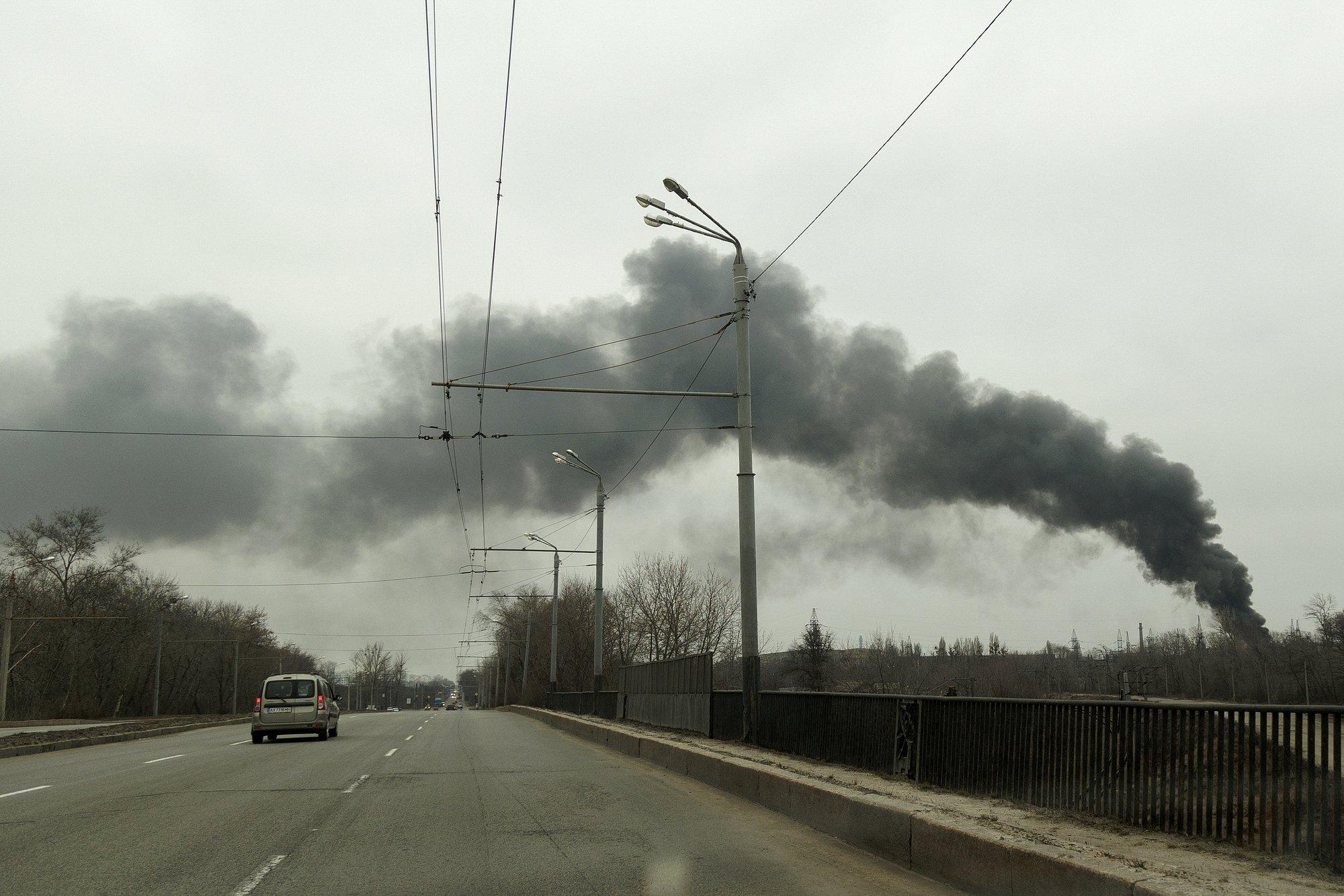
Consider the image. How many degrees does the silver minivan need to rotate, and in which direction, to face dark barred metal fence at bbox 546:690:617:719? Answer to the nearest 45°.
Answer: approximately 45° to its right

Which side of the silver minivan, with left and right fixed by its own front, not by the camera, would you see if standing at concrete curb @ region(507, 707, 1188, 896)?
back

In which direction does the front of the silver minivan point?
away from the camera
